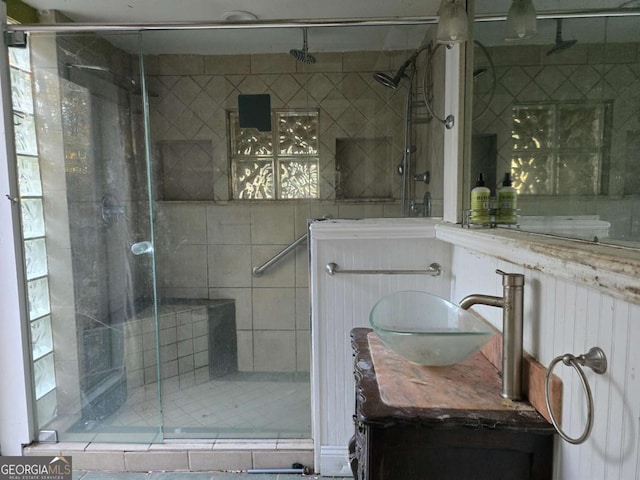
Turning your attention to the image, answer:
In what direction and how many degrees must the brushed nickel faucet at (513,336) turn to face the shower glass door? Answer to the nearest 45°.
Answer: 0° — it already faces it

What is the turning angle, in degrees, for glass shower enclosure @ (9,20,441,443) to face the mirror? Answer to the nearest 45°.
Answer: approximately 45° to its left

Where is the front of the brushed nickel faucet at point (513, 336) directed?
to the viewer's left

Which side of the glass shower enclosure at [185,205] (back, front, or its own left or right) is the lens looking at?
front

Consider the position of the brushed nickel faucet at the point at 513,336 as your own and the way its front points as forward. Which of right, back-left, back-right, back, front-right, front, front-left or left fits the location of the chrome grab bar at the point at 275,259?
front-right

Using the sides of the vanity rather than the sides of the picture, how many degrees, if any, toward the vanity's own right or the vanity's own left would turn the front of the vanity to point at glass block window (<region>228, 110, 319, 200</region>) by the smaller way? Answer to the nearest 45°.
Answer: approximately 45° to the vanity's own right

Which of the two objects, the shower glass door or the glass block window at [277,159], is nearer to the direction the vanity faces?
the shower glass door

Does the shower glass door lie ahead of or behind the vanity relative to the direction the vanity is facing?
ahead

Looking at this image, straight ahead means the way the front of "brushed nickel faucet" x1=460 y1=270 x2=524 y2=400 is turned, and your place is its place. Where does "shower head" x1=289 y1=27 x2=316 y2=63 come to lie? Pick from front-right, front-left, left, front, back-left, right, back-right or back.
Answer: front-right

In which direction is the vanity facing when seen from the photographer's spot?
facing to the left of the viewer

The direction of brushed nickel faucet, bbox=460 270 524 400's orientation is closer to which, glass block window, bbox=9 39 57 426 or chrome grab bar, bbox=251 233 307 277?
the glass block window
